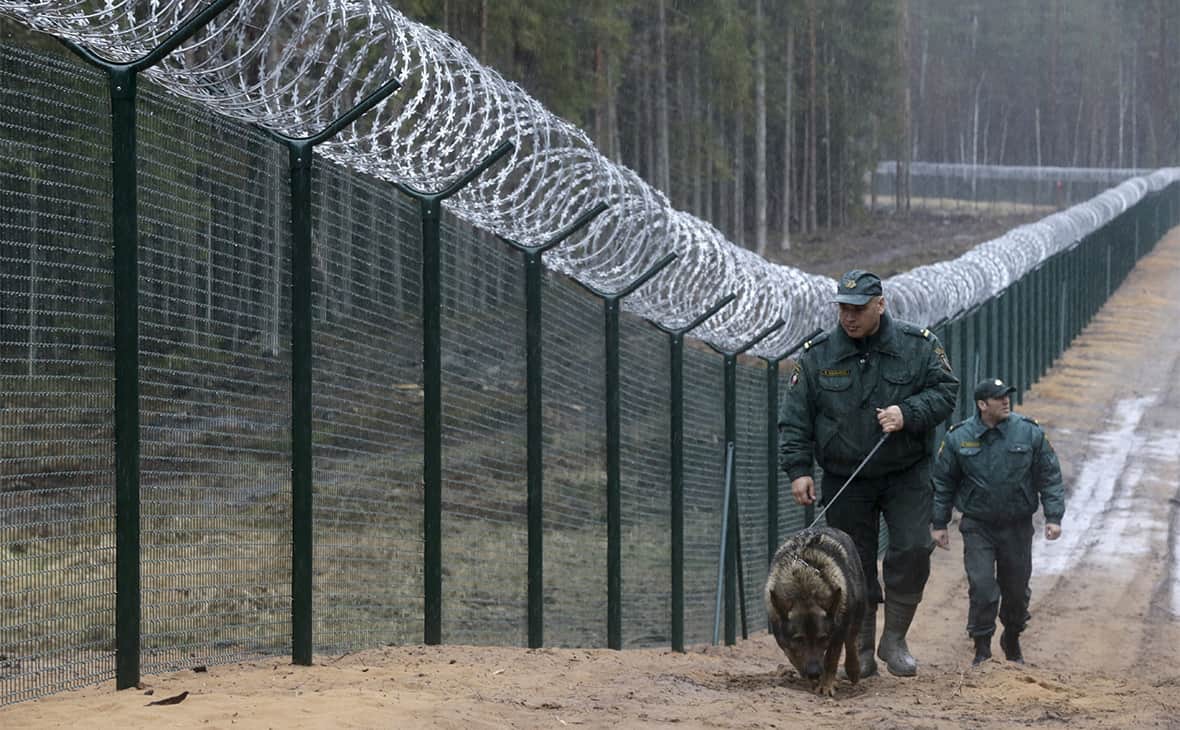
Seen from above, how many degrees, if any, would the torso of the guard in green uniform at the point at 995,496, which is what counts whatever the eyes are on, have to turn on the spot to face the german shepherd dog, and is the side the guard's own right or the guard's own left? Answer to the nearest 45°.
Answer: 0° — they already face it

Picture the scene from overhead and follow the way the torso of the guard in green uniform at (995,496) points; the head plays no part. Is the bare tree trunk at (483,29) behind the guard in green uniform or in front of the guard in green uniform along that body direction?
behind

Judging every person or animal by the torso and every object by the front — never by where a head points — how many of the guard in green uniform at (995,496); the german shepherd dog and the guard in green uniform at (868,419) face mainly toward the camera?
3

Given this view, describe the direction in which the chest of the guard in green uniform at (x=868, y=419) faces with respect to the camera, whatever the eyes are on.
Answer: toward the camera

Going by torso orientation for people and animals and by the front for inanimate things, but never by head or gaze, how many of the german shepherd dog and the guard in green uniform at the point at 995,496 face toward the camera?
2

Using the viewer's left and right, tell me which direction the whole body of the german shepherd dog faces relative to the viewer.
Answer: facing the viewer

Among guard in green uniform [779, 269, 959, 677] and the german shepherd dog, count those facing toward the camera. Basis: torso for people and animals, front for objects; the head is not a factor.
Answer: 2

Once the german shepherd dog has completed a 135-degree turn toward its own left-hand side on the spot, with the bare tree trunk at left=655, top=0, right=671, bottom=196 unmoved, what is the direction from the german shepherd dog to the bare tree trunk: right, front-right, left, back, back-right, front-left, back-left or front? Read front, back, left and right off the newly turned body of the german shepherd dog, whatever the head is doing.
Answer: front-left
